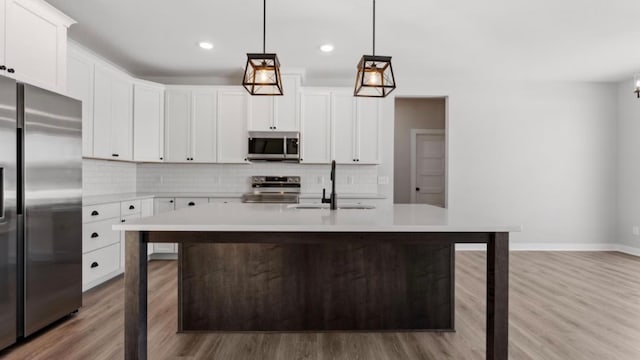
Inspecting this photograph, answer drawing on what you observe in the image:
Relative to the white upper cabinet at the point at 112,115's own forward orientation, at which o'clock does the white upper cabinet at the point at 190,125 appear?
the white upper cabinet at the point at 190,125 is roughly at 10 o'clock from the white upper cabinet at the point at 112,115.

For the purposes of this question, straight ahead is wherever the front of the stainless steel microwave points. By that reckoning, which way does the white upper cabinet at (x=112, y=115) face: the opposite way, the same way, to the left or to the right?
to the left

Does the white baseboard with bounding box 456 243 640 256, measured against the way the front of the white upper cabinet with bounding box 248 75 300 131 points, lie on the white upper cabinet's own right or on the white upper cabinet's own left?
on the white upper cabinet's own left

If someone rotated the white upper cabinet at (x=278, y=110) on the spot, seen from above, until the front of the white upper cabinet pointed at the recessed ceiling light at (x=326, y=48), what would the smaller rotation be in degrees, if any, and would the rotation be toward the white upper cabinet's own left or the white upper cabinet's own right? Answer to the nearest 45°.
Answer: approximately 45° to the white upper cabinet's own left

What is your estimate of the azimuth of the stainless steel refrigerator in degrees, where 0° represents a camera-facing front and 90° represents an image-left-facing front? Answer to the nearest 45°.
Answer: approximately 315°

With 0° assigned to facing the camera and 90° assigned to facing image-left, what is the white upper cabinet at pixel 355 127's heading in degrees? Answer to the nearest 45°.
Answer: approximately 0°
